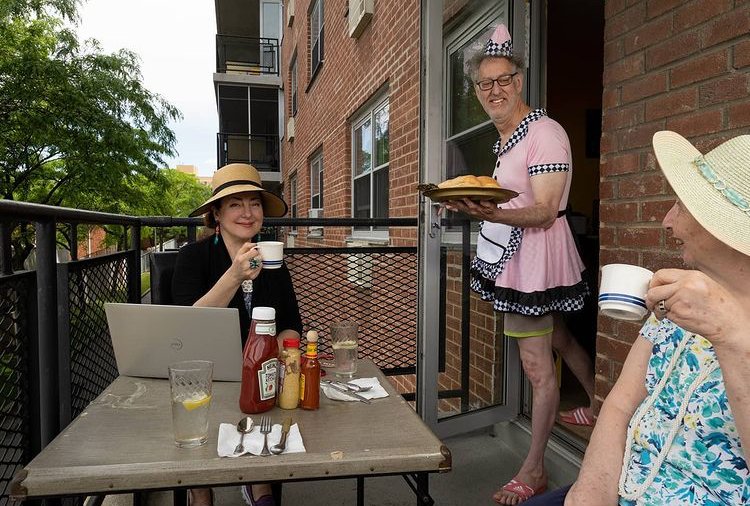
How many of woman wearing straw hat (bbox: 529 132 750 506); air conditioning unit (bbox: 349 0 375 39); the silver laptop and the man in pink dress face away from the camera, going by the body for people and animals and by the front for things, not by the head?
1

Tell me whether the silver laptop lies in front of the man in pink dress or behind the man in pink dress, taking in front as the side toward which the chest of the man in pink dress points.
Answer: in front

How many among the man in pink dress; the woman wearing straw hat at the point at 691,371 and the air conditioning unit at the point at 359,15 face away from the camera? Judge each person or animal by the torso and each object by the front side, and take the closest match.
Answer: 0

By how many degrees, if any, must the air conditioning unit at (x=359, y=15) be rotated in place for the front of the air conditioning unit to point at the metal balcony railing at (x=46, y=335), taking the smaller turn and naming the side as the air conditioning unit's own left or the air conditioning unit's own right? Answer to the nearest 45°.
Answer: approximately 45° to the air conditioning unit's own left

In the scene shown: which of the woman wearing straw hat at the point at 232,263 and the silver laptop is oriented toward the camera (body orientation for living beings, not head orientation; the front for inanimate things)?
the woman wearing straw hat

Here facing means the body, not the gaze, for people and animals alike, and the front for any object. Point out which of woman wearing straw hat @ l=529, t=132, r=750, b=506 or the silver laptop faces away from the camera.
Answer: the silver laptop

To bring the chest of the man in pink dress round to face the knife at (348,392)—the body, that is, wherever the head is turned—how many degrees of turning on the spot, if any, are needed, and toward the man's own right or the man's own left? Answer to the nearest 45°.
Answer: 0° — they already face it

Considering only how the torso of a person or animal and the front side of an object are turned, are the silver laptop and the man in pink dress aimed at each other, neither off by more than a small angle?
no

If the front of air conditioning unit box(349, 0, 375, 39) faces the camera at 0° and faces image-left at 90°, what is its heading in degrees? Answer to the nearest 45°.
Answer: approximately 45°

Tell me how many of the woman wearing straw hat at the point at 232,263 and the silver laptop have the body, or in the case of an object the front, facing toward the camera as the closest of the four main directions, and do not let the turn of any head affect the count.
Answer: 1

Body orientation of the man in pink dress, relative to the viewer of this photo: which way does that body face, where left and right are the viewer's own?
facing the viewer and to the left of the viewer

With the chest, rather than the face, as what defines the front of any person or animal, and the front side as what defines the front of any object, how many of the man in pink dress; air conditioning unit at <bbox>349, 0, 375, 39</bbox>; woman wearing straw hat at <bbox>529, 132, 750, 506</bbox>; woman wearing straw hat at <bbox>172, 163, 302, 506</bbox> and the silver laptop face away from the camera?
1

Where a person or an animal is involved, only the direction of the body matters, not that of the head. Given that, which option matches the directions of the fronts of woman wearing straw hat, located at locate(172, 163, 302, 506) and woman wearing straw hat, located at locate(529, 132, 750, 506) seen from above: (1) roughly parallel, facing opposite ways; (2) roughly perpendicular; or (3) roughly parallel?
roughly perpendicular

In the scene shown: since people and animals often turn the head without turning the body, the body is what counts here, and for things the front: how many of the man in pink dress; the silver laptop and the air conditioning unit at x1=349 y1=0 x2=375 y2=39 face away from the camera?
1

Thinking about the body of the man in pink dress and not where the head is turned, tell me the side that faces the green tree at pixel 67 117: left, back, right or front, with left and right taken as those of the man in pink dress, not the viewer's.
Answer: right

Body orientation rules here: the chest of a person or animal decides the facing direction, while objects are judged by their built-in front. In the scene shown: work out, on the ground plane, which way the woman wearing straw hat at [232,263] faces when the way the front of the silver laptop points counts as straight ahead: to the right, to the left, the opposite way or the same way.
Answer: the opposite way

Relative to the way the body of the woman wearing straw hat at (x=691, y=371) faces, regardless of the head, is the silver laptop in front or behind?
in front

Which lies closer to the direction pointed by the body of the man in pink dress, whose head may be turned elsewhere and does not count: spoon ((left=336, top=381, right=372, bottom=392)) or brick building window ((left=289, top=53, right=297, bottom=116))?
the spoon

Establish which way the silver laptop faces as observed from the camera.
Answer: facing away from the viewer
